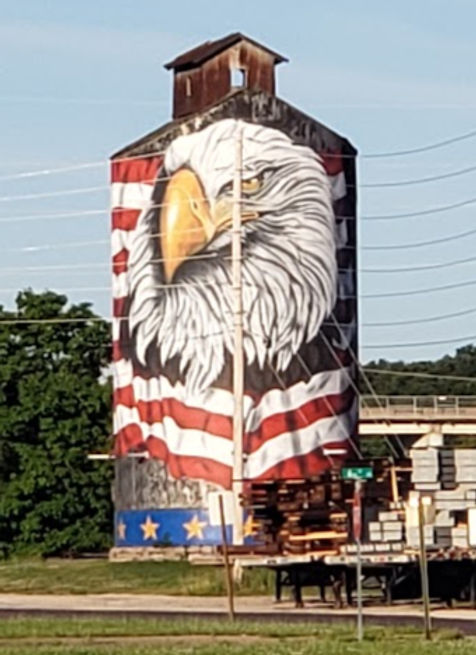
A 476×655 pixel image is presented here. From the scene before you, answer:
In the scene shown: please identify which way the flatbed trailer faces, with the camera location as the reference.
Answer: facing to the left of the viewer
